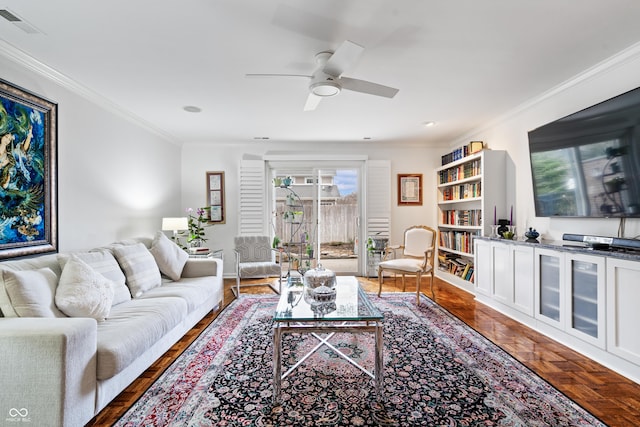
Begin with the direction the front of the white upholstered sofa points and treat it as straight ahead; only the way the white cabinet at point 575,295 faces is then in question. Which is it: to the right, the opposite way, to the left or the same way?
the opposite way

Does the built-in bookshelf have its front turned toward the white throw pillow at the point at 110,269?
yes

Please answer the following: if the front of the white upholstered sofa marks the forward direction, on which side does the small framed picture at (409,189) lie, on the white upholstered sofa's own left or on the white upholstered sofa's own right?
on the white upholstered sofa's own left

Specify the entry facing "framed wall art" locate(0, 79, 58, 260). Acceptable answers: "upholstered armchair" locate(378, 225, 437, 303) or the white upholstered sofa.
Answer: the upholstered armchair

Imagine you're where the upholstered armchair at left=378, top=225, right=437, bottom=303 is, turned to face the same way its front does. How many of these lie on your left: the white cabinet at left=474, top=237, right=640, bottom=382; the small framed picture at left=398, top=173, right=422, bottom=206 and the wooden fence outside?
1

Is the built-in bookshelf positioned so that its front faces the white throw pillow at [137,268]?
yes

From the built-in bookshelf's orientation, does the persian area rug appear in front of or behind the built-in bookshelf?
in front

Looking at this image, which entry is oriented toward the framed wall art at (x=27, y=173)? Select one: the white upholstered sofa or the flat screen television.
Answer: the flat screen television

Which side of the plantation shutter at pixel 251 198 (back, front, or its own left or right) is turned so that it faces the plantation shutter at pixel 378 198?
left

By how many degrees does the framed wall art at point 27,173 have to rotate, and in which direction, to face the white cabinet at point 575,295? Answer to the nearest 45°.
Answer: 0° — it already faces it
